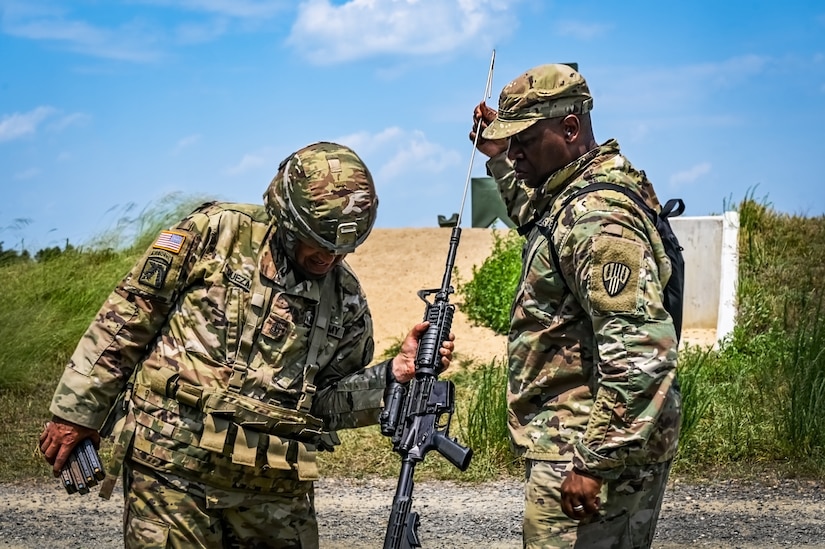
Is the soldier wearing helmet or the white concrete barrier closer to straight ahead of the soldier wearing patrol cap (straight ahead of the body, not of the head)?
the soldier wearing helmet

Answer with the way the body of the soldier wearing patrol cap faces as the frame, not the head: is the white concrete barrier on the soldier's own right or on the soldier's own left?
on the soldier's own right

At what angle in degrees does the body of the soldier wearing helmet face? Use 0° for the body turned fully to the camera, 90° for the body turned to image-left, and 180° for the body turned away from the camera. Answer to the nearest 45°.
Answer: approximately 315°

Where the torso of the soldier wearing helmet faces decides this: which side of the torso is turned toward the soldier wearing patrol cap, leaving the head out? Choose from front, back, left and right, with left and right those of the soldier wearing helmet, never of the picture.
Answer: left

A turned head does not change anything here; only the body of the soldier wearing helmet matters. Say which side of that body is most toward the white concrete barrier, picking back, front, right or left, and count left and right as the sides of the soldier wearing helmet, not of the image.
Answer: left

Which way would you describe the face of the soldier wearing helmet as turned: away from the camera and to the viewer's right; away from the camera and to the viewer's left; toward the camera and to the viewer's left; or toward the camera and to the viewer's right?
toward the camera and to the viewer's right

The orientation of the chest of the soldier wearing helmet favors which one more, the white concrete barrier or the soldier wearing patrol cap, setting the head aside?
the soldier wearing patrol cap

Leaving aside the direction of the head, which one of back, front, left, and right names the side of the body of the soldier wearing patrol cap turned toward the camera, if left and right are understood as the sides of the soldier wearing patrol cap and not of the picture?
left

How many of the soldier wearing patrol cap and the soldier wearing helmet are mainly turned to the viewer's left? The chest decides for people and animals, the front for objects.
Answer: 1

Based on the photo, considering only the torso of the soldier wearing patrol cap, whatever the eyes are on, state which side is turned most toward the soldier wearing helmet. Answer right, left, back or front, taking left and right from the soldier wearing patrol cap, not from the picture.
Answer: front
